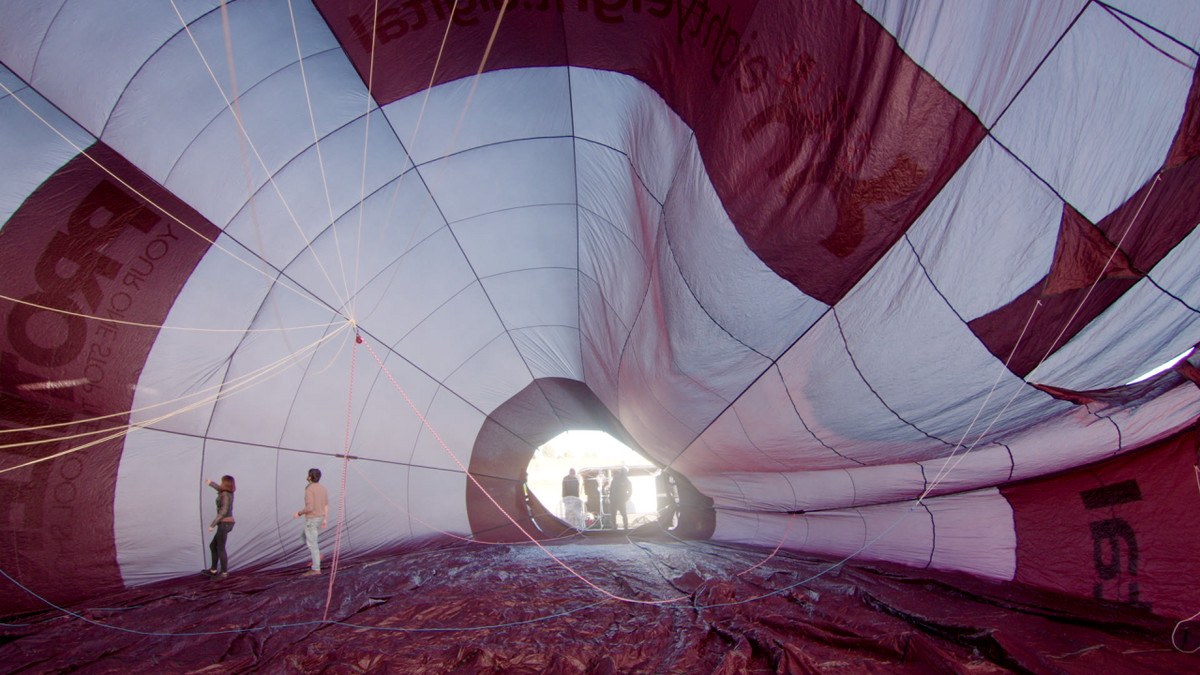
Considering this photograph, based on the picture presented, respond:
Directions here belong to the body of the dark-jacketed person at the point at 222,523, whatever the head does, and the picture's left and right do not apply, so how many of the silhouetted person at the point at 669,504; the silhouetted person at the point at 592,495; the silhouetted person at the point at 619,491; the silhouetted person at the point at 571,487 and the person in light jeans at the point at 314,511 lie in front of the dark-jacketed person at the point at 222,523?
0

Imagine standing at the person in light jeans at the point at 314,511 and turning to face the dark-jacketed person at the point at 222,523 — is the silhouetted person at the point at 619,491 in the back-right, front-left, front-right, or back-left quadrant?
back-right

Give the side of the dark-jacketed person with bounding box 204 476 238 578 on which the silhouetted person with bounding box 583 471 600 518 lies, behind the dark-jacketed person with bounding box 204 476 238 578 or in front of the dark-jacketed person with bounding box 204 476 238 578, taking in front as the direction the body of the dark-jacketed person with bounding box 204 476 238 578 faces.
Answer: behind

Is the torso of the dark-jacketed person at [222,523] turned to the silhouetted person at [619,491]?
no

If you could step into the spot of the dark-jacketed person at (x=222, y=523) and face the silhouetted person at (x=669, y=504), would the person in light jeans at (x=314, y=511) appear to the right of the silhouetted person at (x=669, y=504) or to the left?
right

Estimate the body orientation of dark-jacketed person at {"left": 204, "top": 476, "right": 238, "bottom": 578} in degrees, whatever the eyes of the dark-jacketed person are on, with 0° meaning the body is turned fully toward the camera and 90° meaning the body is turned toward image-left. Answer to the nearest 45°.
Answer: approximately 90°

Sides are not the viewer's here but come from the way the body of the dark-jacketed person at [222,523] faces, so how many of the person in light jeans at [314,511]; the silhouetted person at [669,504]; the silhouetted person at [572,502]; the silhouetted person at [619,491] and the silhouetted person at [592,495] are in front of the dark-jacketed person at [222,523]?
0

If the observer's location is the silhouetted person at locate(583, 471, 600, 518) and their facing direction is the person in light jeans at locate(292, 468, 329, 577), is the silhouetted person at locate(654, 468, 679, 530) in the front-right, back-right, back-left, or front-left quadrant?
front-left

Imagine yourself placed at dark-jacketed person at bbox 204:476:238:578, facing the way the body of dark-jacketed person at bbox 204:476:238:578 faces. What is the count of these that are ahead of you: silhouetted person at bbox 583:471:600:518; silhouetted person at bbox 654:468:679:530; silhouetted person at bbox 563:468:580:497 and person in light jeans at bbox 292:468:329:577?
0
